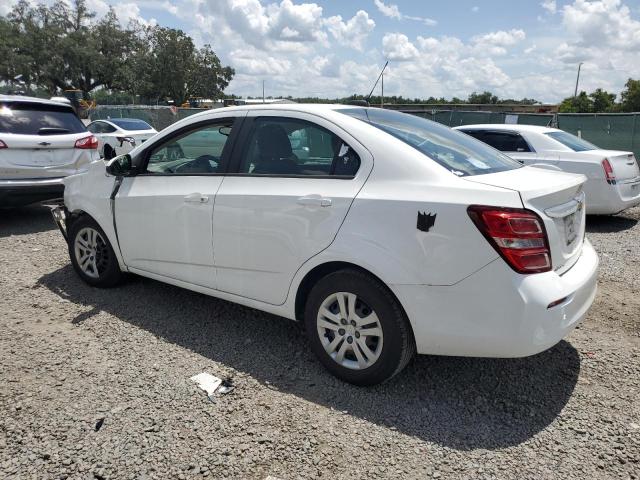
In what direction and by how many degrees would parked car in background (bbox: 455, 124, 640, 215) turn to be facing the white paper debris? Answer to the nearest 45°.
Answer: approximately 135° to its left

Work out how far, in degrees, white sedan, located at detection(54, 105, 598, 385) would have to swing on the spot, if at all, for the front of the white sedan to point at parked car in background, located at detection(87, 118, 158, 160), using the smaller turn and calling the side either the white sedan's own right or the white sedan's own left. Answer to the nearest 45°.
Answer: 0° — it already faces it

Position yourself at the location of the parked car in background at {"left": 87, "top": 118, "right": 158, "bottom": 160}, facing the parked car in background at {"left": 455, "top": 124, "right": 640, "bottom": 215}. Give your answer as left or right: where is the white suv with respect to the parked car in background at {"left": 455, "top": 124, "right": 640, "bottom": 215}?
right

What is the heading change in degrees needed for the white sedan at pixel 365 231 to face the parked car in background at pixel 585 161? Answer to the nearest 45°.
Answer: approximately 90° to its right

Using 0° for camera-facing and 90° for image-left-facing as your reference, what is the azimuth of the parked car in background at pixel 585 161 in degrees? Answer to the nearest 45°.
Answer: approximately 135°

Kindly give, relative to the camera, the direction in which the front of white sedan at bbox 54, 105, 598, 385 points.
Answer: facing away from the viewer and to the left of the viewer

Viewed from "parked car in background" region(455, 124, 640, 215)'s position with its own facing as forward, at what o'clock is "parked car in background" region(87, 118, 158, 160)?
"parked car in background" region(87, 118, 158, 160) is roughly at 11 o'clock from "parked car in background" region(455, 124, 640, 215).

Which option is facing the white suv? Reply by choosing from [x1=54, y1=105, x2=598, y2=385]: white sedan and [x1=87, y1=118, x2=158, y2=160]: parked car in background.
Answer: the white sedan
